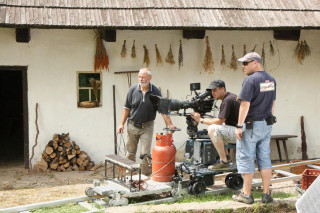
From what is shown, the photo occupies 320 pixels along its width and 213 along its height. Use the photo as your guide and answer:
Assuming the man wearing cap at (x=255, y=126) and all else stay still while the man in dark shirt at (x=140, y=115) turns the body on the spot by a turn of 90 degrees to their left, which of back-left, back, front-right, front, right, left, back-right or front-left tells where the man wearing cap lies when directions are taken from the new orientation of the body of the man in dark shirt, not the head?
front-right

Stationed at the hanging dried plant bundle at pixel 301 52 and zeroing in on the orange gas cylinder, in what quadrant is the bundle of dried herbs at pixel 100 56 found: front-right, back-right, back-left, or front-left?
front-right

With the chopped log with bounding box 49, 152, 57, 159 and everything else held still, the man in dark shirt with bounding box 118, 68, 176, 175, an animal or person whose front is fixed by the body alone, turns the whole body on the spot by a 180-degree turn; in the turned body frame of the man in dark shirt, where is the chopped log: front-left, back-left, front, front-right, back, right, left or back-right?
front-left

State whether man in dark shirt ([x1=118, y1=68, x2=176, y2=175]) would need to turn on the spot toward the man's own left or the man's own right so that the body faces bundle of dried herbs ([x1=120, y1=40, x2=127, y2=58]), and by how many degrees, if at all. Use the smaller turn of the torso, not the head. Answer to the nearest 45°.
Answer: approximately 180°

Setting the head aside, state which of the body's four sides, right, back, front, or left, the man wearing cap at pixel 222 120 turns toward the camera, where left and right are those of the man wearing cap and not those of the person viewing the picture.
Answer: left

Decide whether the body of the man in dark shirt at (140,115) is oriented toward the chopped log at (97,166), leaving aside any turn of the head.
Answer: no

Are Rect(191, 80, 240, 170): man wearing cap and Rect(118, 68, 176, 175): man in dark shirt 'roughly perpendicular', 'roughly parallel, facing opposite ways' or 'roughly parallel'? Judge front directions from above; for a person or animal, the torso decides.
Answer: roughly perpendicular

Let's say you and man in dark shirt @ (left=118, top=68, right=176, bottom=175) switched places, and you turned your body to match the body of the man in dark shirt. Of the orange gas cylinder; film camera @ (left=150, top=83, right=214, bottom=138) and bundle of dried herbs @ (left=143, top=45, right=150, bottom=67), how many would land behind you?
1

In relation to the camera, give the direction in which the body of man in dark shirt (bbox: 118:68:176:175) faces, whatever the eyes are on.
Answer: toward the camera

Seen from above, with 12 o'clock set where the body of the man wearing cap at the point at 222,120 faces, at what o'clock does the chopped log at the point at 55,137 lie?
The chopped log is roughly at 1 o'clock from the man wearing cap.

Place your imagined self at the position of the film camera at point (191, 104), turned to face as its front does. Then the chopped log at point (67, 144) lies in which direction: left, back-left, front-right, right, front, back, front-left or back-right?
front-right

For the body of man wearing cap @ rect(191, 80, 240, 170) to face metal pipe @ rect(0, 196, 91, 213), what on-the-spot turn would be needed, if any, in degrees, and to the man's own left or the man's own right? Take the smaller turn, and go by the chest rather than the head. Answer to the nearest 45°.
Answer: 0° — they already face it

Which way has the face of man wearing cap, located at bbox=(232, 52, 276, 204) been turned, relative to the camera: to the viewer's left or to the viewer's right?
to the viewer's left

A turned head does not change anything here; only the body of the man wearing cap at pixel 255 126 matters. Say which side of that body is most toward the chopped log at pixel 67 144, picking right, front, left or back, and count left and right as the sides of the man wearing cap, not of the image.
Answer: front

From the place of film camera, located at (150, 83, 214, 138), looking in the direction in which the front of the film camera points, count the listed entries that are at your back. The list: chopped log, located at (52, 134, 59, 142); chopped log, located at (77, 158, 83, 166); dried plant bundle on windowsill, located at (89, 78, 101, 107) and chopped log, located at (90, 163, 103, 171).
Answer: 0

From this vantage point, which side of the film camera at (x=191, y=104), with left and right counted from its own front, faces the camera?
left

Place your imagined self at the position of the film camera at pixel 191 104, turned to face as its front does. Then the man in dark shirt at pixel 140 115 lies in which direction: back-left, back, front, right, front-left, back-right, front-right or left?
front-right

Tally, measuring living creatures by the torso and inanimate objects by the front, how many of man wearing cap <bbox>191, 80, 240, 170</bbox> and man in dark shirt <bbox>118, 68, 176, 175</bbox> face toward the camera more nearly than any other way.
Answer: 1
